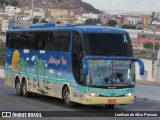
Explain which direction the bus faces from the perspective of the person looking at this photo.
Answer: facing the viewer and to the right of the viewer
